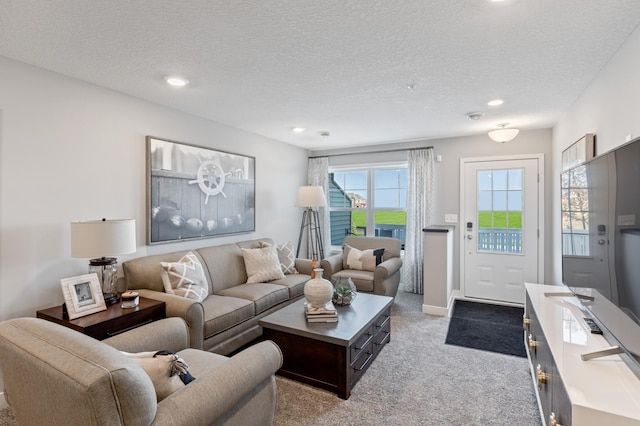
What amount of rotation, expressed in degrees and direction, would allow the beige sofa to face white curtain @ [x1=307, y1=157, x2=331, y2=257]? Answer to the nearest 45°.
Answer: approximately 90° to its left

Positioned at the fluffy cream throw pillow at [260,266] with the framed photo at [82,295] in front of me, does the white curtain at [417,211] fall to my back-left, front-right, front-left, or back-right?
back-left

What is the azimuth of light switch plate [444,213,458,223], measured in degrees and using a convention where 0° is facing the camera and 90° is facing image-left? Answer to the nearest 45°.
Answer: approximately 0°

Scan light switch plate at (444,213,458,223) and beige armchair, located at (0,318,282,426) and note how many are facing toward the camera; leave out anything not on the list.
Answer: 1

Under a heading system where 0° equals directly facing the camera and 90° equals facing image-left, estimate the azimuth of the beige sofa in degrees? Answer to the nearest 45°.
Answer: approximately 315°

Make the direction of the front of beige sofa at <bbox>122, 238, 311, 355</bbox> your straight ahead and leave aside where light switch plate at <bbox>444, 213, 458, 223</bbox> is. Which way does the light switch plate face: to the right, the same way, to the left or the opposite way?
to the right

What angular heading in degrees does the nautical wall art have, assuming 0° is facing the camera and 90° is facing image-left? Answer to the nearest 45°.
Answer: approximately 315°

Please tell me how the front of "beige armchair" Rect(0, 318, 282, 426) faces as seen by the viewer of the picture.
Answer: facing away from the viewer and to the right of the viewer

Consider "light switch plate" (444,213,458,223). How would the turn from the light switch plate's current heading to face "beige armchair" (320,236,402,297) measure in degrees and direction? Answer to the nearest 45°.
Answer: approximately 45° to its right

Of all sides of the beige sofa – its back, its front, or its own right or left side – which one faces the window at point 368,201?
left
